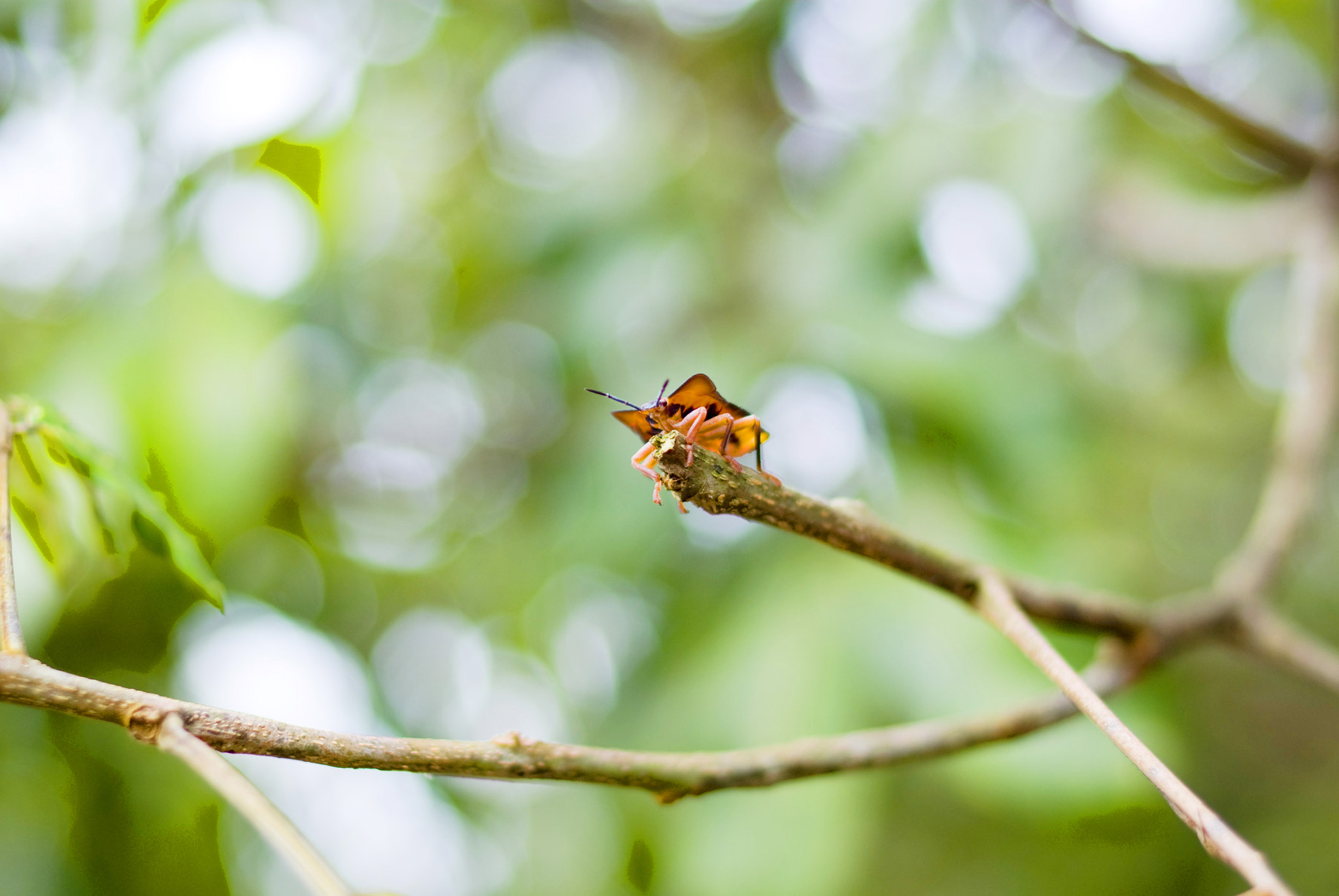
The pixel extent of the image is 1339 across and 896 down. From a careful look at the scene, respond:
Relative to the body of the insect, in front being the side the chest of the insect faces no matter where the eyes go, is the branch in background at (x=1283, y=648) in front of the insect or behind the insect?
behind

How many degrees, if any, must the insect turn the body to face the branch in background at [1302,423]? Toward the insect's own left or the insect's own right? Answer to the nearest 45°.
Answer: approximately 180°

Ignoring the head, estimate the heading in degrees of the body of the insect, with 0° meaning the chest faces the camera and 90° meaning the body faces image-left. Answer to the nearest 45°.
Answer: approximately 45°
